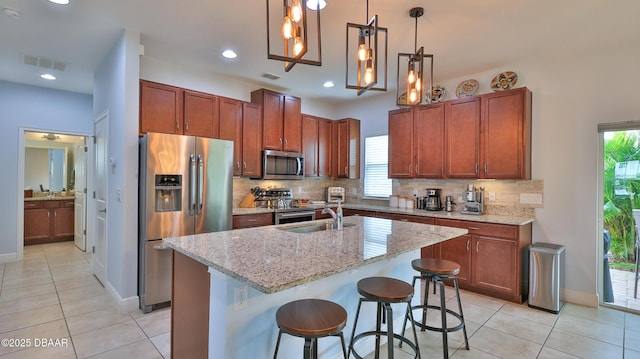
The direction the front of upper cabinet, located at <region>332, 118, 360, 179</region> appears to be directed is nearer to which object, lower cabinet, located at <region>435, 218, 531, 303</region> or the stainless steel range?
the stainless steel range

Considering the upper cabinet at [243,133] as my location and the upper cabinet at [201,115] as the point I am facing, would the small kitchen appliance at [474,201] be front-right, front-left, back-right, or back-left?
back-left

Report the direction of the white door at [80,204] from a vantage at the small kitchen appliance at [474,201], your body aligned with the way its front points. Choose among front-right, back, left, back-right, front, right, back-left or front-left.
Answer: front-right

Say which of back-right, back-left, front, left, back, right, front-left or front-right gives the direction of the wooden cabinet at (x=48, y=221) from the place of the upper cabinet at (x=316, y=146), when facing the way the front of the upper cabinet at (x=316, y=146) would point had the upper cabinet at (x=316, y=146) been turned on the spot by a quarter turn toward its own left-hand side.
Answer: back-left

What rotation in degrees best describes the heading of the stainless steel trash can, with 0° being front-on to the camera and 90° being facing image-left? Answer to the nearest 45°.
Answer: approximately 45°

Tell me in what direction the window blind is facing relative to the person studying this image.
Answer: facing the viewer and to the left of the viewer

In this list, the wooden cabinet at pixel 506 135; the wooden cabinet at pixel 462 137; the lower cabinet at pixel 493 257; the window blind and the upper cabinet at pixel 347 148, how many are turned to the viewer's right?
0

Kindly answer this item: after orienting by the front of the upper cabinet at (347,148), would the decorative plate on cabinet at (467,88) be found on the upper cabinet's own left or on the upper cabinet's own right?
on the upper cabinet's own left

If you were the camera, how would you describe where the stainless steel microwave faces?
facing the viewer and to the right of the viewer
